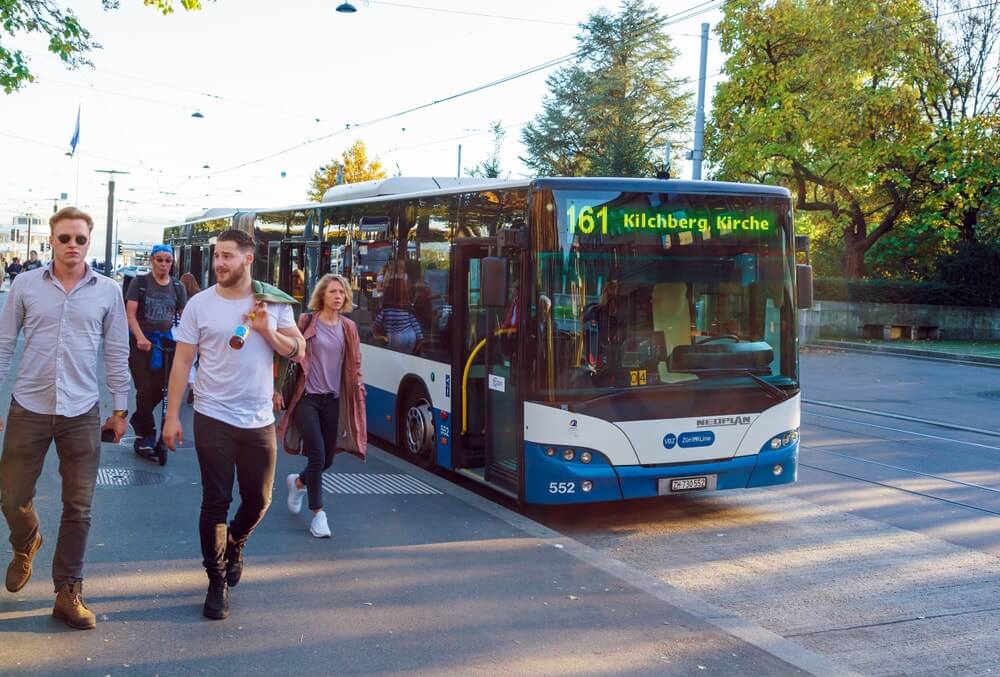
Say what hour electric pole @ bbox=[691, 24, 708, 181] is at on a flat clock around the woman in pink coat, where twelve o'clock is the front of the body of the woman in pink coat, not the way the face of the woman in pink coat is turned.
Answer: The electric pole is roughly at 7 o'clock from the woman in pink coat.

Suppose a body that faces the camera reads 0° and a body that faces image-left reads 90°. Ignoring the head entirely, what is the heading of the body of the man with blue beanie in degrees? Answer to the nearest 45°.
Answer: approximately 0°

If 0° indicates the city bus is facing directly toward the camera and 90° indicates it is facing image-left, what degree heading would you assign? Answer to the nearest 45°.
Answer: approximately 315°

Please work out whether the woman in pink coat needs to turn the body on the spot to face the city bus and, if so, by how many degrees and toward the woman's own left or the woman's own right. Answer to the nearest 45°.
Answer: approximately 180°

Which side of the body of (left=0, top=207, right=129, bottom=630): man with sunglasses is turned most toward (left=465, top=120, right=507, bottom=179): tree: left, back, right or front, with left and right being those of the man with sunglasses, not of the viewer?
back

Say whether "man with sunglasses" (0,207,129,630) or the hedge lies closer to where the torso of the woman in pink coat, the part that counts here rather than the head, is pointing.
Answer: the man with sunglasses

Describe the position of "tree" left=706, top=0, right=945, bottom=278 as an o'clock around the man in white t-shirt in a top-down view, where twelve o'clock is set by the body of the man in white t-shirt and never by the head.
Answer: The tree is roughly at 7 o'clock from the man in white t-shirt.

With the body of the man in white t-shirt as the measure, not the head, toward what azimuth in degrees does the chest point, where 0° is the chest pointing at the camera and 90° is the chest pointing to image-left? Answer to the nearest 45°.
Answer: approximately 0°

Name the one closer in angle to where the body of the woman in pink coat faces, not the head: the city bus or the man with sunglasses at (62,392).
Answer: the man with sunglasses

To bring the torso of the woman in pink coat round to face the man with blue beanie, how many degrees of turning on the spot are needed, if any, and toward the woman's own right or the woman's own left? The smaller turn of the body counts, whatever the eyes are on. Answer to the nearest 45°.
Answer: approximately 135° to the woman's own right

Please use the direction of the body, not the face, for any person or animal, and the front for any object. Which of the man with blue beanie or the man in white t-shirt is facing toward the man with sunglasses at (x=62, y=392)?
the man with blue beanie

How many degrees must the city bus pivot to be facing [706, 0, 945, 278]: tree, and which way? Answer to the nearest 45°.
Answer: approximately 135° to its left
